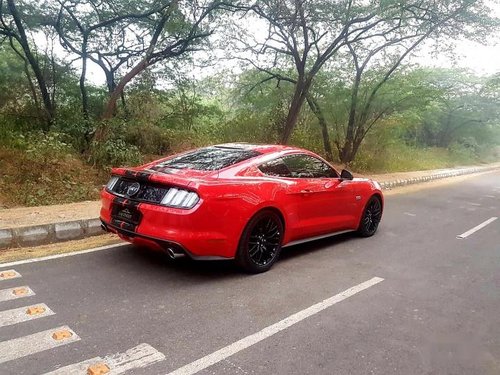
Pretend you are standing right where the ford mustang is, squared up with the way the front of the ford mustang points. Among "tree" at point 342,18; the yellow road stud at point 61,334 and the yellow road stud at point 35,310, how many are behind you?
2

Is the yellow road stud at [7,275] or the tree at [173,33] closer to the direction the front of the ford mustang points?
the tree

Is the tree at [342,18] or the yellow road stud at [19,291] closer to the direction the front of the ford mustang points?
the tree

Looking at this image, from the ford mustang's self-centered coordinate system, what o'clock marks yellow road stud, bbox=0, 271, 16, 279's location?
The yellow road stud is roughly at 7 o'clock from the ford mustang.

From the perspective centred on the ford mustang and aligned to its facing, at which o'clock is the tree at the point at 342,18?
The tree is roughly at 11 o'clock from the ford mustang.

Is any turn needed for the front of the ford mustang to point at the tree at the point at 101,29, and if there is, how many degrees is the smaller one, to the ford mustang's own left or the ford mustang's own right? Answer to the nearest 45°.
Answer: approximately 90° to the ford mustang's own left

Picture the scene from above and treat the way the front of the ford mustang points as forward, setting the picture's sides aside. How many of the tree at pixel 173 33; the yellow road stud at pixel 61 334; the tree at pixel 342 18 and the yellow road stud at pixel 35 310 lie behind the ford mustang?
2

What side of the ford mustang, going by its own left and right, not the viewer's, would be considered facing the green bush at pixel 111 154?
left

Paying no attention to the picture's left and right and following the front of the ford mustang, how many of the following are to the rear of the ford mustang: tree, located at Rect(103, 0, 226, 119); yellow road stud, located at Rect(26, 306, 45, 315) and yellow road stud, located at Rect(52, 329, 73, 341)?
2

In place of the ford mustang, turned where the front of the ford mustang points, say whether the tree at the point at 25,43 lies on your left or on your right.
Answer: on your left

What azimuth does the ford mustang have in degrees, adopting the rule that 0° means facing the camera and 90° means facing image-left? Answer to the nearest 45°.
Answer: approximately 225°

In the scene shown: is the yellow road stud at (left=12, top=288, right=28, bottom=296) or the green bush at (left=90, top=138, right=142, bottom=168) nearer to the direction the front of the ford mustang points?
the green bush

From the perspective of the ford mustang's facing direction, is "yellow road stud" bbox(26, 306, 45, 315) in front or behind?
behind

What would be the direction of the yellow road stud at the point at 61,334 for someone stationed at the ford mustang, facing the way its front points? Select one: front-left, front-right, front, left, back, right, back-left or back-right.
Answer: back
